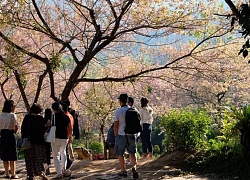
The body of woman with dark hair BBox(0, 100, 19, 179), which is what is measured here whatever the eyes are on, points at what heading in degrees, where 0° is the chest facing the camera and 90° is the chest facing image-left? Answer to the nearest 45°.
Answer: approximately 225°

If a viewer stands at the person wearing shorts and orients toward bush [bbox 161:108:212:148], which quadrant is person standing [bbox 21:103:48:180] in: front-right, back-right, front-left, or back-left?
back-left

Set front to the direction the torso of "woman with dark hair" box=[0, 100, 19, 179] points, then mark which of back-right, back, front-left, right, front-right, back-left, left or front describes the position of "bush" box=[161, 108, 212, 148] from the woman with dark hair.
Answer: front-right

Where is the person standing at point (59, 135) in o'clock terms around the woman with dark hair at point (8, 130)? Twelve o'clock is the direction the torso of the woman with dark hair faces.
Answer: The person standing is roughly at 3 o'clock from the woman with dark hair.

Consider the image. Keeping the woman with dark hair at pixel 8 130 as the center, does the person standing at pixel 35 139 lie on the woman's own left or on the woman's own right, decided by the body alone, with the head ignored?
on the woman's own right

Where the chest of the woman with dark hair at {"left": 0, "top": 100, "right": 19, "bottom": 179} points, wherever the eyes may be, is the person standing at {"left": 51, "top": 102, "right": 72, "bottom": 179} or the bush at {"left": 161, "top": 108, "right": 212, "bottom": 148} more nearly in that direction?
the bush

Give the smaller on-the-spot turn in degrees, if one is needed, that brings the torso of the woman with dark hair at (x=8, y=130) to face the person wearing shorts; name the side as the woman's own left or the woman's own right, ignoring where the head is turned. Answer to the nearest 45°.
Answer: approximately 90° to the woman's own right

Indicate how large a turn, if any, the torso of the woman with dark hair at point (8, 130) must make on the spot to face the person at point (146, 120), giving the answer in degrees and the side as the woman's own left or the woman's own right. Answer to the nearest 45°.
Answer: approximately 45° to the woman's own right
